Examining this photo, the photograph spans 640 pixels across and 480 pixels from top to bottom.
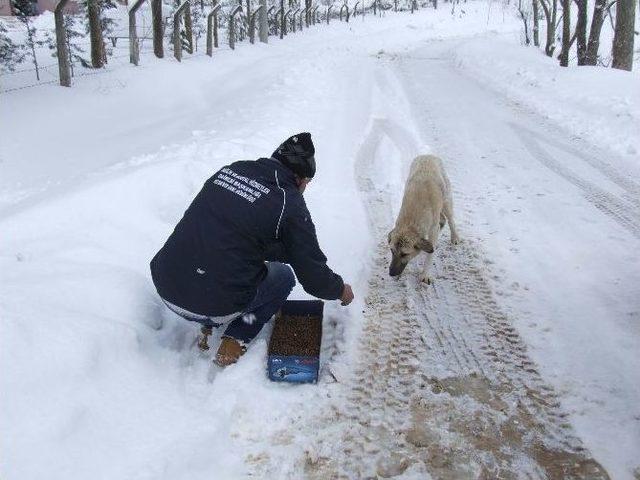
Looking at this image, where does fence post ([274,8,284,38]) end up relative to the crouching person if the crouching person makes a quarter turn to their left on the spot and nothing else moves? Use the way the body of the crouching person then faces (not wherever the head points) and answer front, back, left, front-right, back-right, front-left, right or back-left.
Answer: front-right

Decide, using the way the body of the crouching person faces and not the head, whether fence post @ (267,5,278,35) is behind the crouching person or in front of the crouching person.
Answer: in front

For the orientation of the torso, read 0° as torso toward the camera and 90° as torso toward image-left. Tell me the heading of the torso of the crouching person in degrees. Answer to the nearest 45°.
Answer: approximately 225°

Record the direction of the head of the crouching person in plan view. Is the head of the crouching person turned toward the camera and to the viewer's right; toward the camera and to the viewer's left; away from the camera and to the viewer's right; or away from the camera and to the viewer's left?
away from the camera and to the viewer's right

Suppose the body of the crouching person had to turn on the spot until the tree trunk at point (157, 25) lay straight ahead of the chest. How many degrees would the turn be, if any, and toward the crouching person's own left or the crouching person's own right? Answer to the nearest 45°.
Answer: approximately 45° to the crouching person's own left

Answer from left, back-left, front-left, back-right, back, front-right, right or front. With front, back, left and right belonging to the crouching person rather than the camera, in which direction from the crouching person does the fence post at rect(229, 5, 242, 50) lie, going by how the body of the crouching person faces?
front-left
